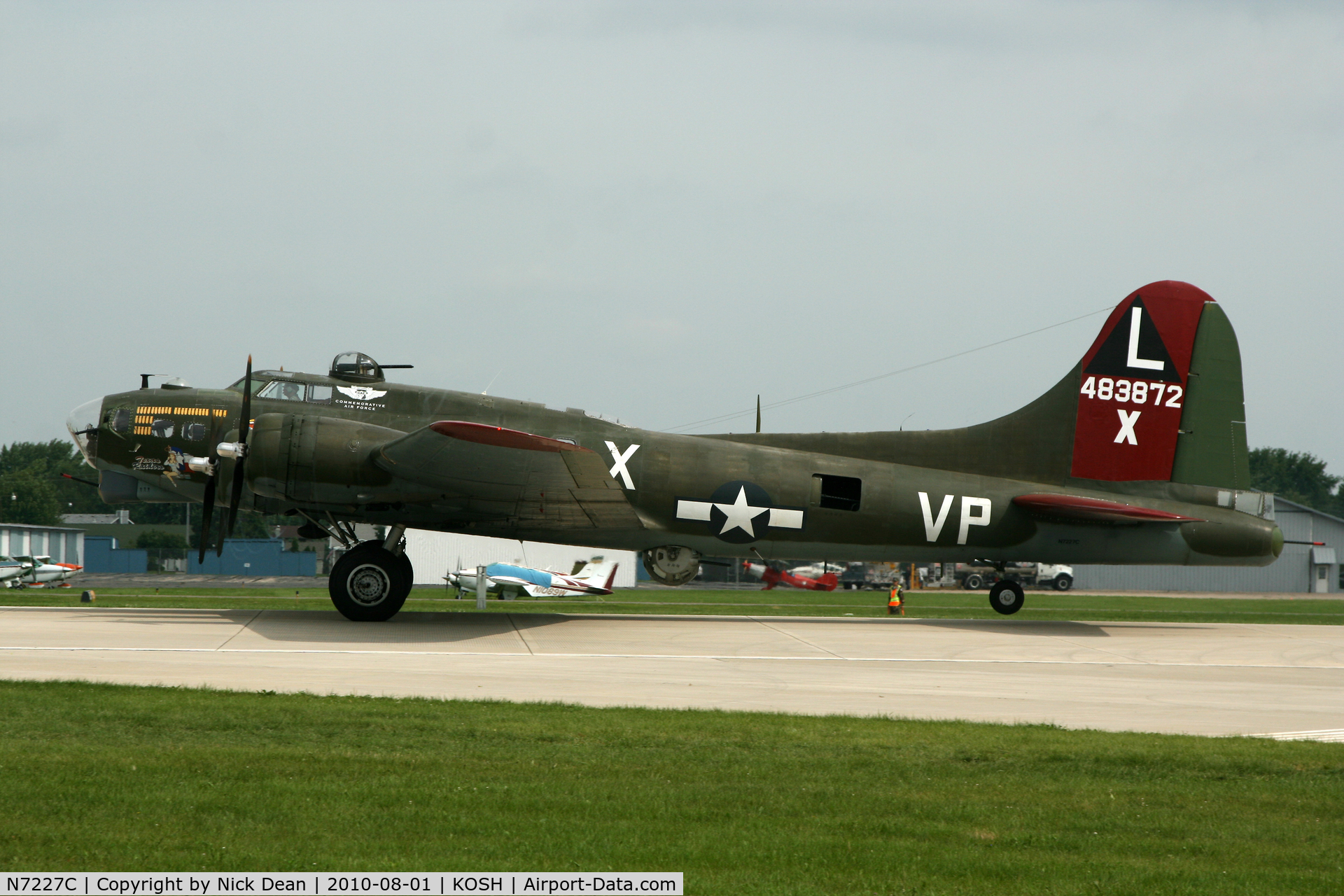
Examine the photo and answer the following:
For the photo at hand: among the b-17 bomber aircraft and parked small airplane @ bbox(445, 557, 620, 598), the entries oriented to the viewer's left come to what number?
2

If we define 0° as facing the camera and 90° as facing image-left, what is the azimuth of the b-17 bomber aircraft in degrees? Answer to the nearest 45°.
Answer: approximately 90°

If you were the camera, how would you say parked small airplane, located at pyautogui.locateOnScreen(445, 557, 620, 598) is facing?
facing to the left of the viewer

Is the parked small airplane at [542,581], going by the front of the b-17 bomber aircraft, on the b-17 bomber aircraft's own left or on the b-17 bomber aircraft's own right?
on the b-17 bomber aircraft's own right

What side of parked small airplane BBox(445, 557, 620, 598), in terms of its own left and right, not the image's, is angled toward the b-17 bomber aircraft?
left
